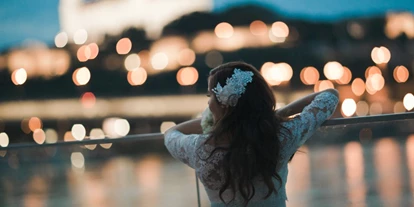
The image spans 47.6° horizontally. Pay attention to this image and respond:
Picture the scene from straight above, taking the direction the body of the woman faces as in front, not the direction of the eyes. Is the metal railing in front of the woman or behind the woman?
in front

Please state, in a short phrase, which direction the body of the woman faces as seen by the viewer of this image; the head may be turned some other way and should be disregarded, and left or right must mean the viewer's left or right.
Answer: facing away from the viewer
